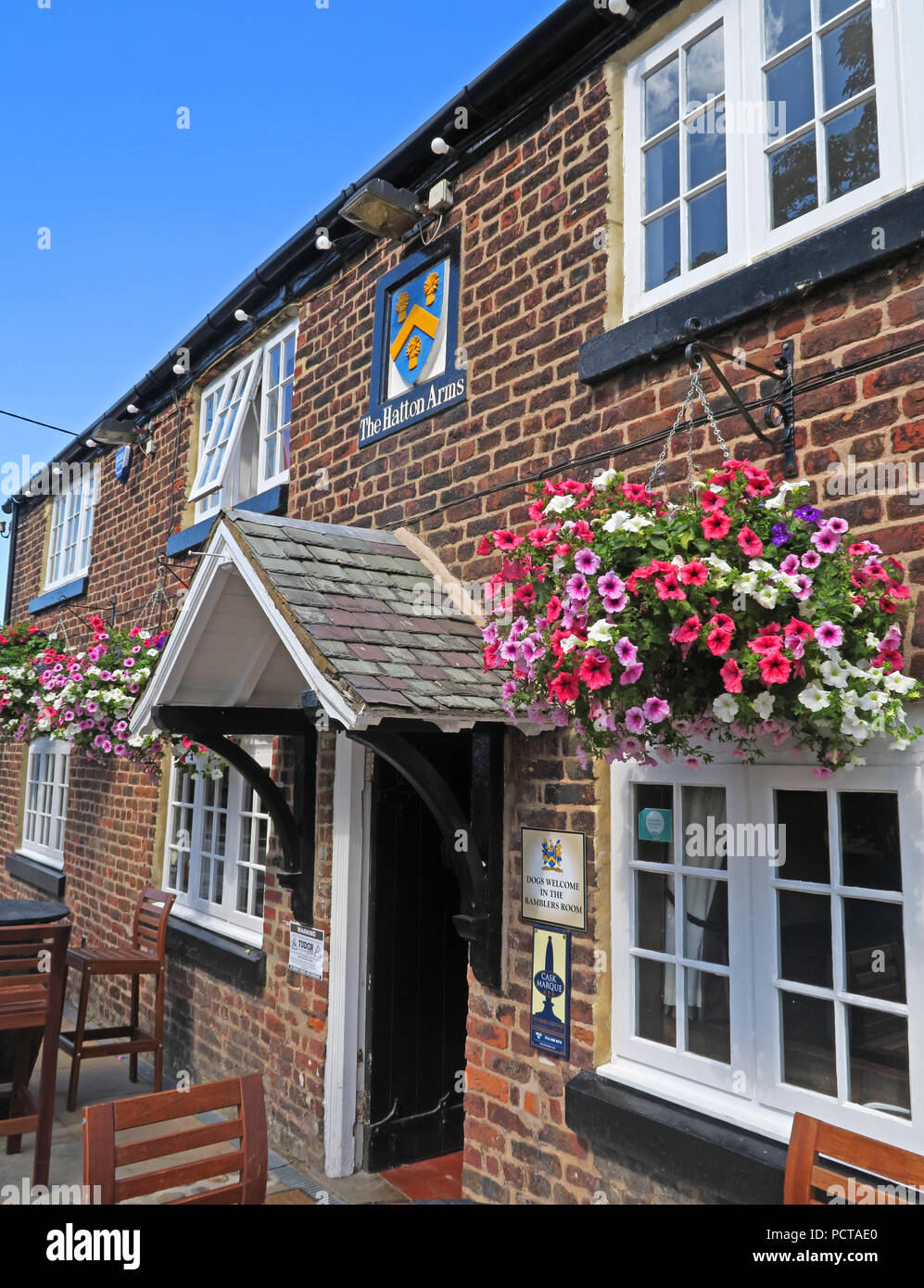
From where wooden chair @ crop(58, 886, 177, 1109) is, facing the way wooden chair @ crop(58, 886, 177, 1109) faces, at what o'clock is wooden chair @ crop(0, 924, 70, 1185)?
wooden chair @ crop(0, 924, 70, 1185) is roughly at 11 o'clock from wooden chair @ crop(58, 886, 177, 1109).

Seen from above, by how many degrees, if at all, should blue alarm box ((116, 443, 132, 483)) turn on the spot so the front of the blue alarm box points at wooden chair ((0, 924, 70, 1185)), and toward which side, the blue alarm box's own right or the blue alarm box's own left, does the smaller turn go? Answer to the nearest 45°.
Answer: approximately 45° to the blue alarm box's own left

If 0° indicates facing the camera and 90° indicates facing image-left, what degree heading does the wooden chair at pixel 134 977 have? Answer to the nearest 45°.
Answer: approximately 45°

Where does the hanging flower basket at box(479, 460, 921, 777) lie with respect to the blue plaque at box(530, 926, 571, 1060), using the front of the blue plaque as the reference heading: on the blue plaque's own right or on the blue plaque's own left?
on the blue plaque's own left

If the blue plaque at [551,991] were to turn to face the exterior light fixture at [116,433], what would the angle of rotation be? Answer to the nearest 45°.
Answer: approximately 90° to its right

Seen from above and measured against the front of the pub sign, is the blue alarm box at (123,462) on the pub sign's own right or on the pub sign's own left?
on the pub sign's own right

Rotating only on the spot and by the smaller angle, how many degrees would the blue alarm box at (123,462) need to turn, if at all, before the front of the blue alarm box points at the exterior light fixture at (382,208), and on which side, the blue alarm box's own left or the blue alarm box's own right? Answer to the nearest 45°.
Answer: approximately 45° to the blue alarm box's own left

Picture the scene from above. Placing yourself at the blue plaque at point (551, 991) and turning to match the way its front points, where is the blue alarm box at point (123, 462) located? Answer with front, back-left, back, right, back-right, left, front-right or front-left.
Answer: right

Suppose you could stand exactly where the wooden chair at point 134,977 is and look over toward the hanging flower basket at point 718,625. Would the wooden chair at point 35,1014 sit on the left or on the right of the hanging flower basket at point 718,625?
right
